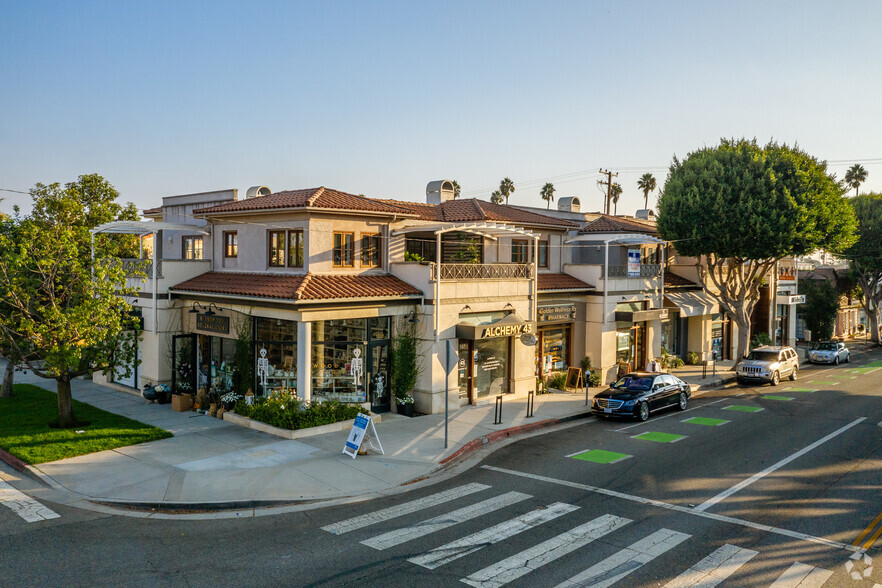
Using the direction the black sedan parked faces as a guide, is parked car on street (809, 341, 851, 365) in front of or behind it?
behind

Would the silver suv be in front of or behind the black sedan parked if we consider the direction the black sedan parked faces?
behind

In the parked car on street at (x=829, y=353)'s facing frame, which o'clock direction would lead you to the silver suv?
The silver suv is roughly at 11 o'clock from the parked car on street.

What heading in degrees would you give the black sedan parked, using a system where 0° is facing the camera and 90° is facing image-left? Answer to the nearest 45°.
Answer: approximately 45°

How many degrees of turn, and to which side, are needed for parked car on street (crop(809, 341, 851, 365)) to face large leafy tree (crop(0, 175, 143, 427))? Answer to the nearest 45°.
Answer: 0° — it already faces it

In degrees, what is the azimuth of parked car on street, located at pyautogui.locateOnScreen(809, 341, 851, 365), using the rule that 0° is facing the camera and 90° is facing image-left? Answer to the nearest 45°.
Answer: approximately 45°

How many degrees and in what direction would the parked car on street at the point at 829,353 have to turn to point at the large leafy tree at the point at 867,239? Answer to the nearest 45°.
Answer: approximately 135° to its right

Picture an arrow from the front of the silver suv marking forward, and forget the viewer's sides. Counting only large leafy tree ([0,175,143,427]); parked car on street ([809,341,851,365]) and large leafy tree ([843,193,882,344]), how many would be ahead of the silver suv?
1

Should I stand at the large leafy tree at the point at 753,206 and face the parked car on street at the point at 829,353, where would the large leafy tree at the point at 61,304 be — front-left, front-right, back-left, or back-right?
back-left

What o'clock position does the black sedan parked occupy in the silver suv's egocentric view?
The black sedan parked is roughly at 11 o'clock from the silver suv.

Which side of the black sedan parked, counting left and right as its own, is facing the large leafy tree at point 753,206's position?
back

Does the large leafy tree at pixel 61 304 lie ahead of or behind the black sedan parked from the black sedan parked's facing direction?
ahead
